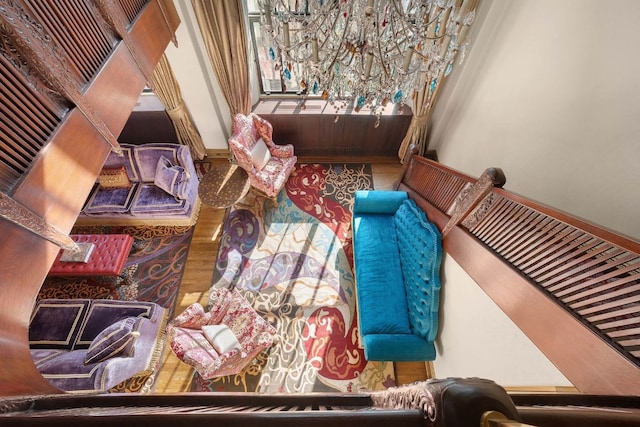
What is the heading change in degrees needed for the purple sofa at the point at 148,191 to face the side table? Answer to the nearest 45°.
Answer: approximately 45° to its left

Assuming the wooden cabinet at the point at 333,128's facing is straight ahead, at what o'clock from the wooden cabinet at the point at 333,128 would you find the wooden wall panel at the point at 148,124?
the wooden wall panel at the point at 148,124 is roughly at 3 o'clock from the wooden cabinet at the point at 333,128.

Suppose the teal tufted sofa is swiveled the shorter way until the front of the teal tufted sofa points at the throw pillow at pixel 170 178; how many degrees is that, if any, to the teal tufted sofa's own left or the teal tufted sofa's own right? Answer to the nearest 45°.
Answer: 0° — it already faces it

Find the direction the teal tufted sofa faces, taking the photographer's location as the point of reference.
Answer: facing to the left of the viewer

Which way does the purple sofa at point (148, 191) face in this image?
toward the camera

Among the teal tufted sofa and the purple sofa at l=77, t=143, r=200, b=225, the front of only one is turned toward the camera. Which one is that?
the purple sofa

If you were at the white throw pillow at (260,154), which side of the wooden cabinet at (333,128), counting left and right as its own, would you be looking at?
right

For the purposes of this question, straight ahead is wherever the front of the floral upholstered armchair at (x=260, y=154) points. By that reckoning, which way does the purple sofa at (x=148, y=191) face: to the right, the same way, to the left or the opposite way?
the same way

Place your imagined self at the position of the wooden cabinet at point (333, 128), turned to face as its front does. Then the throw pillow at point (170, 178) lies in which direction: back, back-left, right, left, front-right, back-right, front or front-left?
right

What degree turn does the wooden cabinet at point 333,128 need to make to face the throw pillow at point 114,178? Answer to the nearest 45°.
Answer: approximately 90° to its right

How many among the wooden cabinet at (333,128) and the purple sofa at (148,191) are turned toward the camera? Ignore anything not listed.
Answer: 2

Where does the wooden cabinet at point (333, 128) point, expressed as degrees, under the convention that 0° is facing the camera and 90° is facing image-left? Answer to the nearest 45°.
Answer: approximately 0°

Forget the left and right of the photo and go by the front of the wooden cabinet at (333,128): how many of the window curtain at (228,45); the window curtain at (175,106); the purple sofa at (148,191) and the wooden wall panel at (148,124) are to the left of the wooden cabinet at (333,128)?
0
